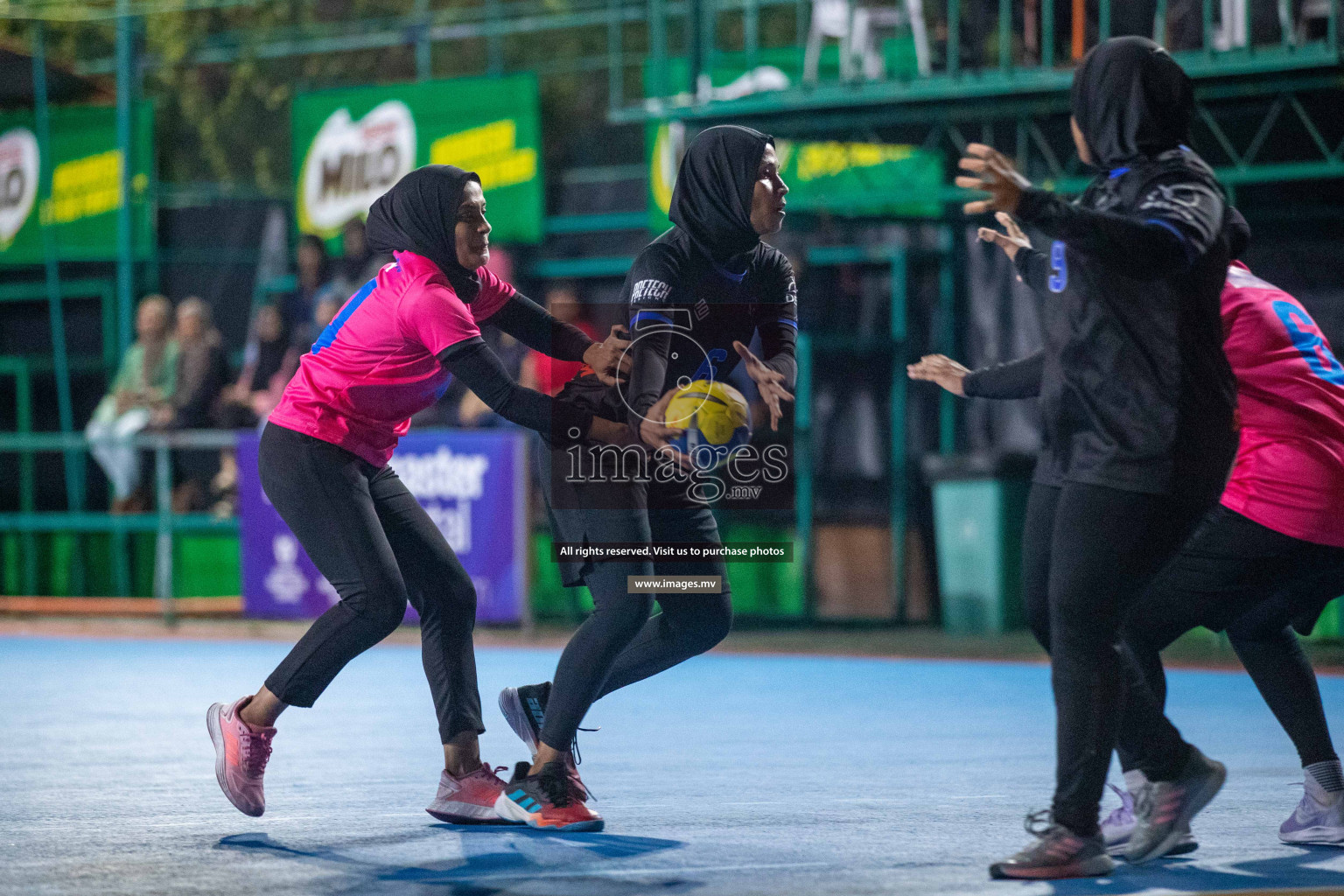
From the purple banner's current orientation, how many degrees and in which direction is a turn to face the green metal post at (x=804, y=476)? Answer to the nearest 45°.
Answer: approximately 90° to its left

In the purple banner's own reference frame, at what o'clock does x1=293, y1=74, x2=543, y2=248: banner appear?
The banner is roughly at 6 o'clock from the purple banner.

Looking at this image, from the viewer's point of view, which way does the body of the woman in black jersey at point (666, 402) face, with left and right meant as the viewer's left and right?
facing the viewer and to the right of the viewer

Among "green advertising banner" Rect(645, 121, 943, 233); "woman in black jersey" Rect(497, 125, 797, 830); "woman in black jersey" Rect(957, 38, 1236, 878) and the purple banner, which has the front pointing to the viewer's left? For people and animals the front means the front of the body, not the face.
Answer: "woman in black jersey" Rect(957, 38, 1236, 878)

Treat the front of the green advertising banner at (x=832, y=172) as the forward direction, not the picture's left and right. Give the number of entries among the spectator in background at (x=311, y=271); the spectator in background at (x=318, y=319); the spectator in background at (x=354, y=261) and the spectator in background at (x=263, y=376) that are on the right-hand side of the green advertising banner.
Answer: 4

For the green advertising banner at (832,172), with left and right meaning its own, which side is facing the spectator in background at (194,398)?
right

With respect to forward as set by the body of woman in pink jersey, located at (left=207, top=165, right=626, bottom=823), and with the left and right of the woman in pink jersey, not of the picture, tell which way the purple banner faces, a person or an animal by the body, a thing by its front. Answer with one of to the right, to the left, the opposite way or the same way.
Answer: to the right

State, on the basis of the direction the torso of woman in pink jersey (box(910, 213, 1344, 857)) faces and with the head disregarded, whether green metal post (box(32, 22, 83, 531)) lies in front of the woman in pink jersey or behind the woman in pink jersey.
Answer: in front

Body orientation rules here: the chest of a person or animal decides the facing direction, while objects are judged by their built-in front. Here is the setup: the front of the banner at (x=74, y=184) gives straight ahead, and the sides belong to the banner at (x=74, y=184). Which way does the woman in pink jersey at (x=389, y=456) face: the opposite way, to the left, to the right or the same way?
to the left

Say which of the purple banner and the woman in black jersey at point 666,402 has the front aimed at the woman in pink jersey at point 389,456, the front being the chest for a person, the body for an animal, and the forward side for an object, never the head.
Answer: the purple banner

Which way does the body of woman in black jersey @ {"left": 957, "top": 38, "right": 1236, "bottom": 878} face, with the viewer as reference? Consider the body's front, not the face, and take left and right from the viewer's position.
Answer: facing to the left of the viewer

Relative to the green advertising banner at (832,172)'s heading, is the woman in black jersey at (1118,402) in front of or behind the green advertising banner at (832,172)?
in front

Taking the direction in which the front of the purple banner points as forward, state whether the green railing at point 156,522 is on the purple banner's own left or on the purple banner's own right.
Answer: on the purple banner's own right
